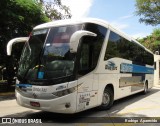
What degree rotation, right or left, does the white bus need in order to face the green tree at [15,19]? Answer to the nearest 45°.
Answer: approximately 90° to its right

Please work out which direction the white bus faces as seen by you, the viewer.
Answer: facing the viewer and to the left of the viewer
